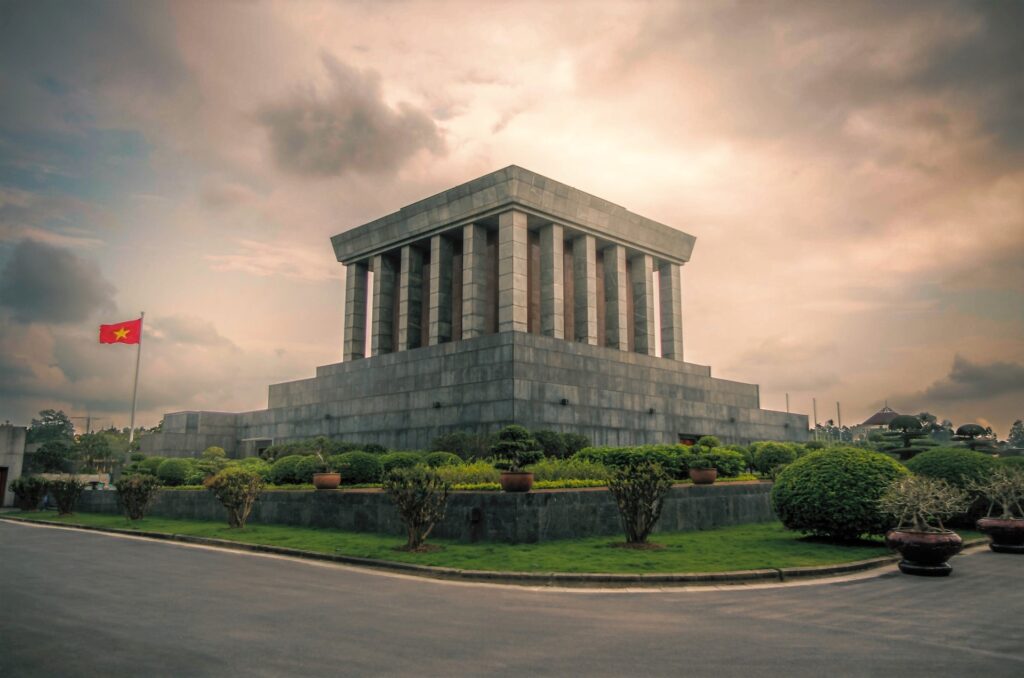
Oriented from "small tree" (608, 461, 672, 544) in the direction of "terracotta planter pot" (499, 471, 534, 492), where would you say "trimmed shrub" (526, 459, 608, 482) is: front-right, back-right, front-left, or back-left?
front-right

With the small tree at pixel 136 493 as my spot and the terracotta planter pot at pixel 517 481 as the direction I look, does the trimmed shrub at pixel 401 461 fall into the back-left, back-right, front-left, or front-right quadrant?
front-left
